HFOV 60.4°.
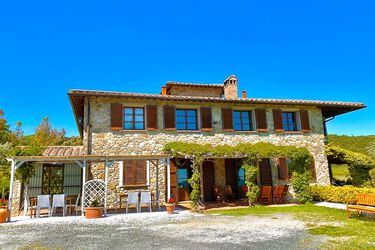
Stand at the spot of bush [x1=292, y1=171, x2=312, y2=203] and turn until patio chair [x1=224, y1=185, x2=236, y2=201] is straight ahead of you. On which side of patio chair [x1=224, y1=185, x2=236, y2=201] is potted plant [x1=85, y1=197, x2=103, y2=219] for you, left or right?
left

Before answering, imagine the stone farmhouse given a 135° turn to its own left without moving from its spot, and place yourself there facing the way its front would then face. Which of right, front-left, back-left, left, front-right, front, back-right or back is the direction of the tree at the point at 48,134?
left

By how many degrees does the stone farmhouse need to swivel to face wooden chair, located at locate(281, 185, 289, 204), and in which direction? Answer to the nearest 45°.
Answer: approximately 90° to its left

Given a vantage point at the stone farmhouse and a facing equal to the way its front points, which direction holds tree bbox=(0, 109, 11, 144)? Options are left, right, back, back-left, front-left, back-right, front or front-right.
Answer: back-right

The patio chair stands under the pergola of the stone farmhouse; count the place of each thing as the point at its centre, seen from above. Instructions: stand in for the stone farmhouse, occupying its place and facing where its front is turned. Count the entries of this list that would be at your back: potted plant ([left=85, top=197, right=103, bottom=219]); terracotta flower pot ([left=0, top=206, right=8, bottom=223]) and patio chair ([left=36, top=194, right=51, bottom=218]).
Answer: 0

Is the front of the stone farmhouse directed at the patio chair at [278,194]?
no

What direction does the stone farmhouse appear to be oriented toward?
toward the camera
